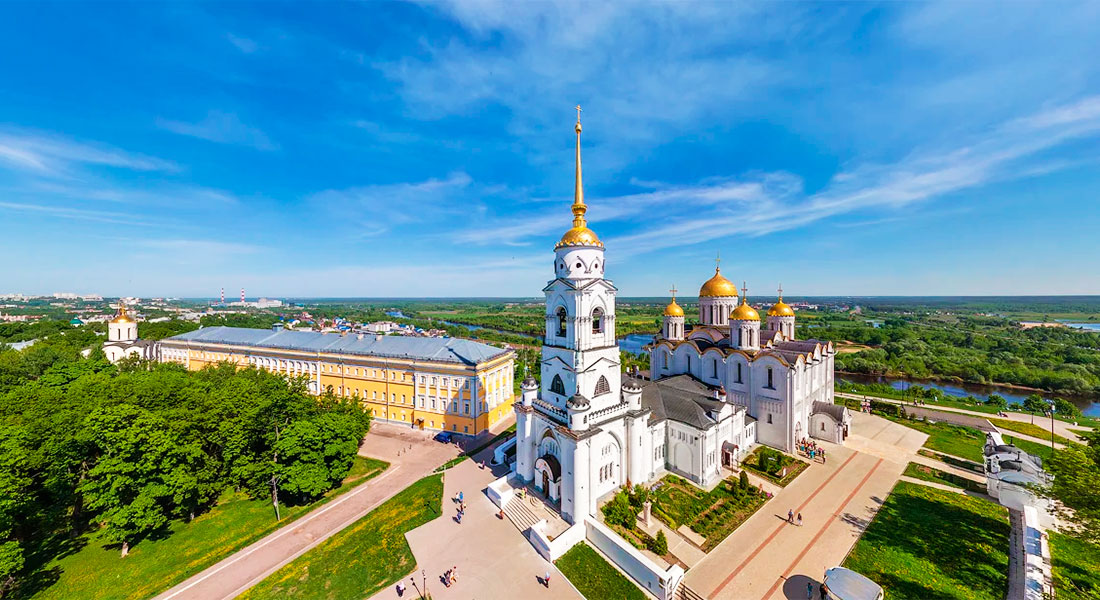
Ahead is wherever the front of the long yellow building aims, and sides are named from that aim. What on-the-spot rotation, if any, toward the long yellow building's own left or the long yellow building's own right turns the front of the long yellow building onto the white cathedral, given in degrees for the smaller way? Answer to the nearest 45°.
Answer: approximately 90° to the long yellow building's own left

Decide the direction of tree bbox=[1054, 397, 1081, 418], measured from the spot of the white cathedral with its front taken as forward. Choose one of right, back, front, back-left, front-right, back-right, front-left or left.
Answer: back

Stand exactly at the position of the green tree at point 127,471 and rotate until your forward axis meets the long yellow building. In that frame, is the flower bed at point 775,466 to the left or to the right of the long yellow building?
right

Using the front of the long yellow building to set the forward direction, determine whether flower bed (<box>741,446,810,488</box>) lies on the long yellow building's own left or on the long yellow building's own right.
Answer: on the long yellow building's own left

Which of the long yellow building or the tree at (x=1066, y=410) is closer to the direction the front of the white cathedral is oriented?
the long yellow building

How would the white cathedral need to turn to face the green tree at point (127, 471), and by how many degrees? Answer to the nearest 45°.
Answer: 0° — it already faces it

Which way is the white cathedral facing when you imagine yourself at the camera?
facing the viewer and to the left of the viewer

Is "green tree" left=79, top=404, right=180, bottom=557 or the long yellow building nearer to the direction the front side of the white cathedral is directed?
the green tree

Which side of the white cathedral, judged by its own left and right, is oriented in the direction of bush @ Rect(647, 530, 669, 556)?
left

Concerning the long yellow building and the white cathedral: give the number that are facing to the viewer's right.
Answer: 0

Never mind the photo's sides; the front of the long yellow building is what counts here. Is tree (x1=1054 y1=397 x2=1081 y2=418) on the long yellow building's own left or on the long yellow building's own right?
on the long yellow building's own left

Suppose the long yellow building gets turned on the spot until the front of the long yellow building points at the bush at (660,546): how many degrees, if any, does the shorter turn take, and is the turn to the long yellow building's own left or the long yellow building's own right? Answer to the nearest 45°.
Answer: approximately 45° to the long yellow building's own left
